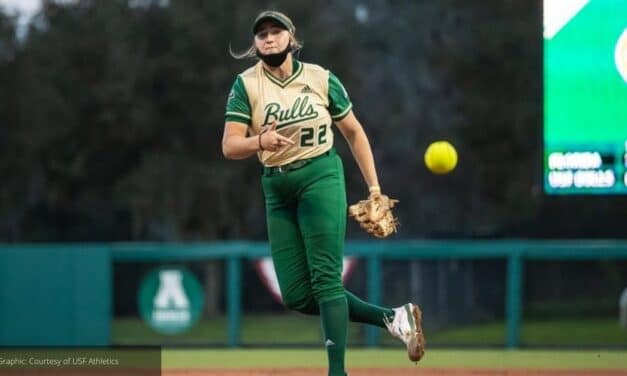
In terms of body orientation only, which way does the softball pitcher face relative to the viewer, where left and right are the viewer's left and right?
facing the viewer

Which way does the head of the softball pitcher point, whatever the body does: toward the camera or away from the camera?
toward the camera

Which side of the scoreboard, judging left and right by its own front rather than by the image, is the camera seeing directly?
front

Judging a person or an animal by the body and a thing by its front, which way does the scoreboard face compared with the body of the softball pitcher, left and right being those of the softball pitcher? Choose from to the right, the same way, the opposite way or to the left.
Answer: the same way

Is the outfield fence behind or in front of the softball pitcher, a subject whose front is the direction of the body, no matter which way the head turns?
behind

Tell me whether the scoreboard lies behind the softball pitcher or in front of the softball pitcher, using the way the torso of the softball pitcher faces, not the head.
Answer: behind

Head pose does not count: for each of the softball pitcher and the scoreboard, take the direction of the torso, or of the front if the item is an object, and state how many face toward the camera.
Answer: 2
